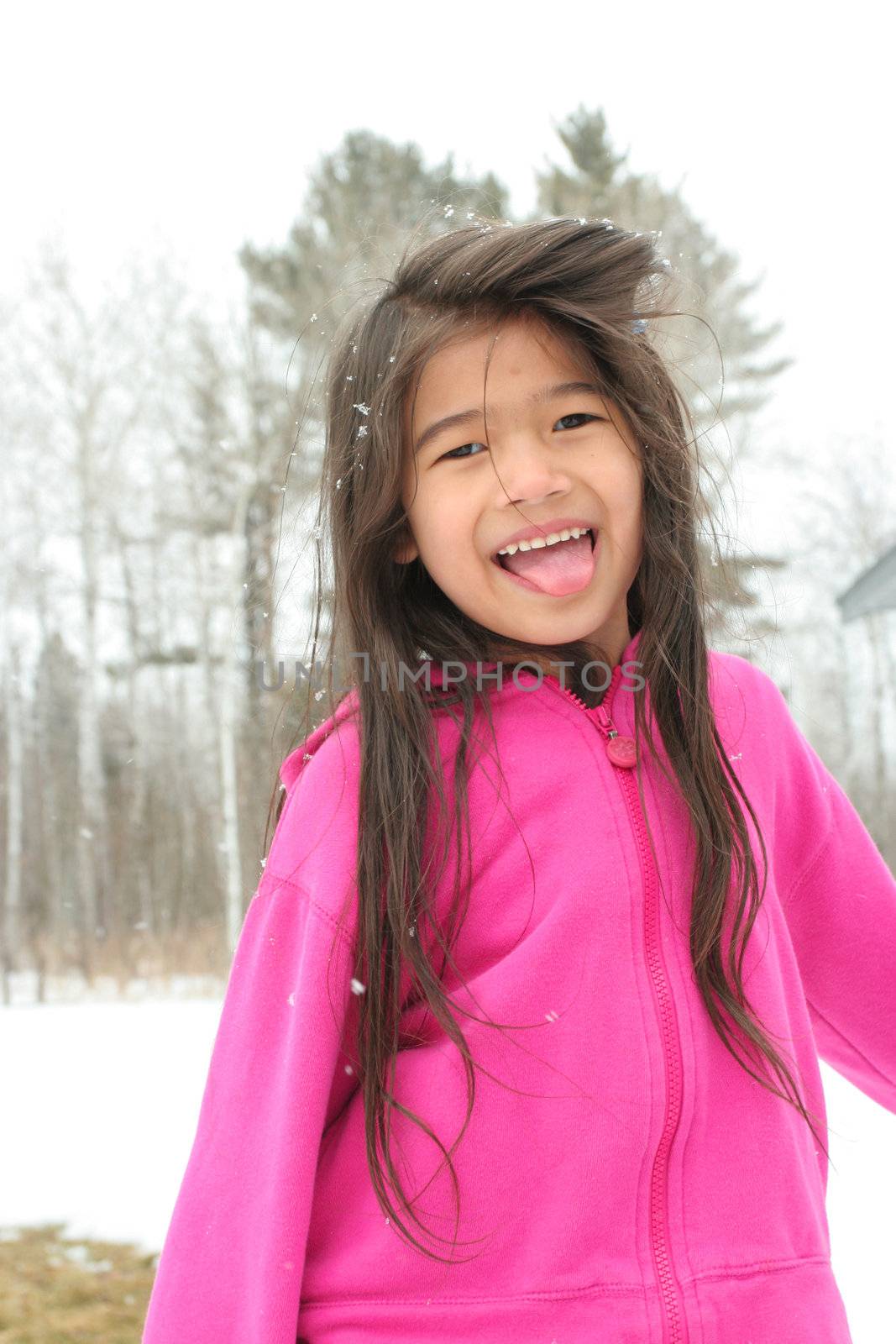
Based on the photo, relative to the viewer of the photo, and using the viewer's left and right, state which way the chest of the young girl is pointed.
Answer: facing the viewer and to the right of the viewer
